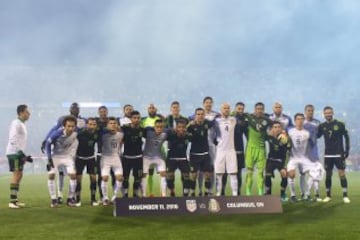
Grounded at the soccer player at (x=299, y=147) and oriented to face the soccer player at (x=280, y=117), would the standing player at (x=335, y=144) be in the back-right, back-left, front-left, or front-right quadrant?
back-right

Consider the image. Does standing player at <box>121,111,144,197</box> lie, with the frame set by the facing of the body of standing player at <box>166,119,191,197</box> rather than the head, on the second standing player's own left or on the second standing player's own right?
on the second standing player's own right

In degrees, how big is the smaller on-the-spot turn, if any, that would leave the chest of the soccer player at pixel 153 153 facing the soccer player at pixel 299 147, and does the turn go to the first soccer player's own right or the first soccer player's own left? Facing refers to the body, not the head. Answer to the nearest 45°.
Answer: approximately 90° to the first soccer player's own left

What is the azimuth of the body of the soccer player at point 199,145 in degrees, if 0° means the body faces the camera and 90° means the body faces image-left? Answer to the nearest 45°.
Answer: approximately 0°

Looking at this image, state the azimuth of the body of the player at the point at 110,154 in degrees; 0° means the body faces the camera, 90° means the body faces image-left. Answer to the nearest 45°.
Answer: approximately 0°

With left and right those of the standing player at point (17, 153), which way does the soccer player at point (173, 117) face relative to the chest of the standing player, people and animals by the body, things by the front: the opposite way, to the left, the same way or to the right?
to the right

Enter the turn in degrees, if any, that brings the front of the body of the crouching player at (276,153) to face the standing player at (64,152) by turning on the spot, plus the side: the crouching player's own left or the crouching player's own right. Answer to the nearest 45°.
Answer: approximately 90° to the crouching player's own right
